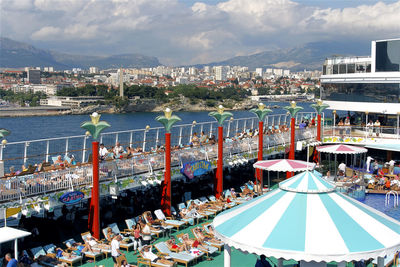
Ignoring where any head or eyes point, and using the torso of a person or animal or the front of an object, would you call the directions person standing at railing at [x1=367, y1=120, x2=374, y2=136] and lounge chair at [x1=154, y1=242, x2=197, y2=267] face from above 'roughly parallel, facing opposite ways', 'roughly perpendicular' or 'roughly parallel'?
roughly perpendicular

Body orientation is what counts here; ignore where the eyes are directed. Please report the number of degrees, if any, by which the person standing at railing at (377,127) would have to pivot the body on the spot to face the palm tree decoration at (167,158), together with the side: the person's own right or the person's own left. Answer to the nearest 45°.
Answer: approximately 45° to the person's own right

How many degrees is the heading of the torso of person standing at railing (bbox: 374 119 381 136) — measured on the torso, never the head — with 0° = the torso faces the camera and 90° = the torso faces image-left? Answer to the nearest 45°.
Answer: approximately 0°

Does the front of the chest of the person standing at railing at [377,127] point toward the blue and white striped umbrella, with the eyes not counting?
yes

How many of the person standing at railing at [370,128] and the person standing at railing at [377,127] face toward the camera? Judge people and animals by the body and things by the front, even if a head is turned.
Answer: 2

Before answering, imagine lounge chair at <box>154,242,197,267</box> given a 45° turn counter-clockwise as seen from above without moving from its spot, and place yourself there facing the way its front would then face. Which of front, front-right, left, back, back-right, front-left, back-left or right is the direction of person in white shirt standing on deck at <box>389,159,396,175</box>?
front-left

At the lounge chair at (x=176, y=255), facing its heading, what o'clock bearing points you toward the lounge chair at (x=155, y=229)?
the lounge chair at (x=155, y=229) is roughly at 7 o'clock from the lounge chair at (x=176, y=255).

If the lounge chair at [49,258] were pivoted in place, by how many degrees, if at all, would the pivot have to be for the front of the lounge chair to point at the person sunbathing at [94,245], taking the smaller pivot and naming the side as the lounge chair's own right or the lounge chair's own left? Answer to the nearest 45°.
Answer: approximately 90° to the lounge chair's own left

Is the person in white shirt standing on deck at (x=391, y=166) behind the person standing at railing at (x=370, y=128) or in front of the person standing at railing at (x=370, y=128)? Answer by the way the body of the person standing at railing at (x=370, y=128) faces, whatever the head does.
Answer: in front

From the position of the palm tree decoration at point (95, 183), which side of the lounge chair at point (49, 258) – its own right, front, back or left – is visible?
left

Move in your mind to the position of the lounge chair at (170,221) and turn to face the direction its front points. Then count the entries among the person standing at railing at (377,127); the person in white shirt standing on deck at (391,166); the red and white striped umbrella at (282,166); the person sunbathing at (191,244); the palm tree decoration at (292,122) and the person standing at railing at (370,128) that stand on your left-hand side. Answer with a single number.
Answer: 5

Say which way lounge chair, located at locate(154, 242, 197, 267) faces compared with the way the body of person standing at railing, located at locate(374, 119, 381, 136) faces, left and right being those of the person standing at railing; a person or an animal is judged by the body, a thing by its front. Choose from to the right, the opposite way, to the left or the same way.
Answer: to the left
